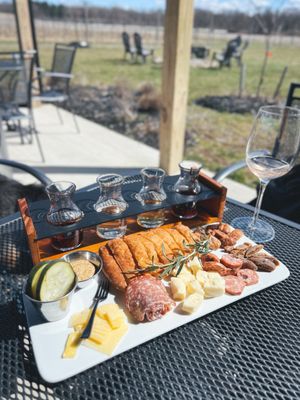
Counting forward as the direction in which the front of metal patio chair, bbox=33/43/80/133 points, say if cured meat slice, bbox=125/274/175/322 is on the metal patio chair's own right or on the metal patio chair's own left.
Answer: on the metal patio chair's own left

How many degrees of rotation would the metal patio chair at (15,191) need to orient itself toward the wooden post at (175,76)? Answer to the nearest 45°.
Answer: approximately 90° to its left

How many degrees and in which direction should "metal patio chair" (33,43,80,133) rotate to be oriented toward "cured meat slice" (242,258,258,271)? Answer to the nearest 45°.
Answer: approximately 45° to its left

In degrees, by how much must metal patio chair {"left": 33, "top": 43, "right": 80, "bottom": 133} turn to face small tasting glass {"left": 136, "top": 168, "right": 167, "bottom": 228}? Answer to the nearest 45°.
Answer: approximately 45° to its left

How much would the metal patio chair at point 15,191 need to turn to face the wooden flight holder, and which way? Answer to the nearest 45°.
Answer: approximately 45° to its right

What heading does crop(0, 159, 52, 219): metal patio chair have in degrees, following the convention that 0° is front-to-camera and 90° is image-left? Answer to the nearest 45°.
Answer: approximately 315°

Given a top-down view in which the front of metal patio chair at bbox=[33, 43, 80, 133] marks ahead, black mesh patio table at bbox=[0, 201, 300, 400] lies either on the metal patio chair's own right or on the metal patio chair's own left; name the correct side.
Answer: on the metal patio chair's own left

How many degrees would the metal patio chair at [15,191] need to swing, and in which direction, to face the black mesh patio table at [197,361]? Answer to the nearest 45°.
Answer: approximately 45° to its right

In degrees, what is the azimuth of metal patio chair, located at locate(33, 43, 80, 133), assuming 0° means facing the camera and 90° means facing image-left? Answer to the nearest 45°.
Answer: approximately 45°

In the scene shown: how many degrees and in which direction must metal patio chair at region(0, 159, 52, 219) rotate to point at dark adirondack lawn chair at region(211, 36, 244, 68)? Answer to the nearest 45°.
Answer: approximately 90° to its left
